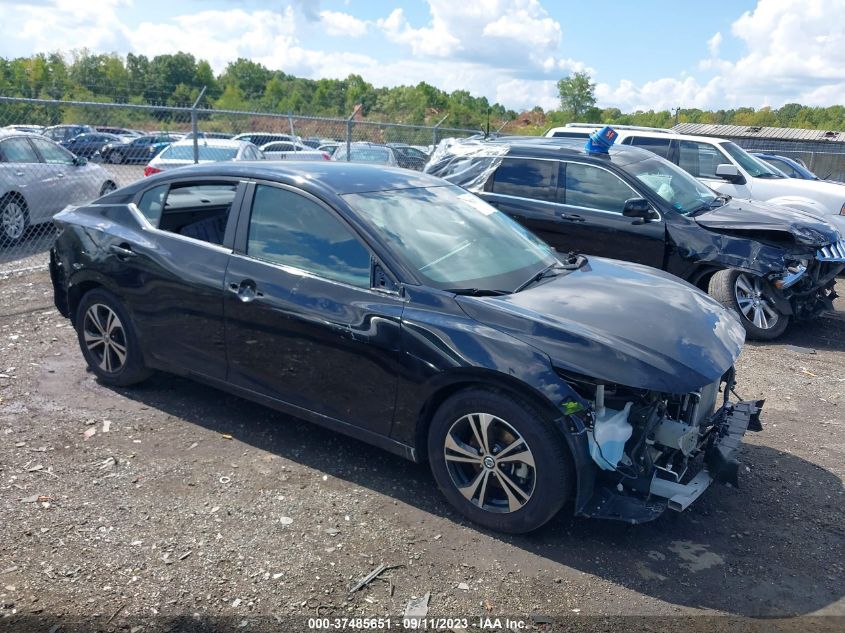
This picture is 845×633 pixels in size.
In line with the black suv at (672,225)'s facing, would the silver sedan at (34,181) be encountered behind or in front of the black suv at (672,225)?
behind

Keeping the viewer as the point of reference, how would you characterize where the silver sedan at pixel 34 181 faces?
facing away from the viewer and to the right of the viewer

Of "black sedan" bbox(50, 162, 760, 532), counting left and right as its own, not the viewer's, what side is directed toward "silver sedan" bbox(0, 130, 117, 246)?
back
